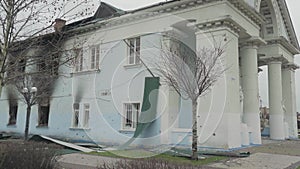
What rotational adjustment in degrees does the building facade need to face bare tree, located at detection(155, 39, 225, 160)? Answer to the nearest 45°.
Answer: approximately 45° to its right

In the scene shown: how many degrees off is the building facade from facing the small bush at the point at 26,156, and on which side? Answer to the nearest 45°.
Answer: approximately 45° to its right
